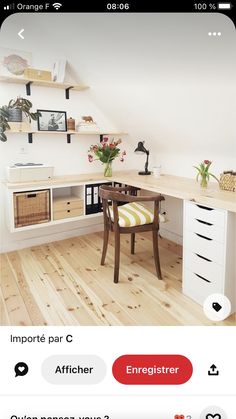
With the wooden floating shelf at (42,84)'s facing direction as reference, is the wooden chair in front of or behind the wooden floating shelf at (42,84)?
in front

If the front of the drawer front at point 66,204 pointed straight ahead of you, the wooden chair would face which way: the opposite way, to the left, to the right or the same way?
to the left

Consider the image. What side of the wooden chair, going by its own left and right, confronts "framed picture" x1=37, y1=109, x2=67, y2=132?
left

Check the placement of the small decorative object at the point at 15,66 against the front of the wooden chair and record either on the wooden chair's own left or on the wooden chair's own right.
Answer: on the wooden chair's own left

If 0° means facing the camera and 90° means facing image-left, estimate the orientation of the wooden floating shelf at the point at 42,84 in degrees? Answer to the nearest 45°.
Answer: approximately 315°

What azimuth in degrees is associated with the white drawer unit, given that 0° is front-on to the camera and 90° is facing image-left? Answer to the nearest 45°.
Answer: approximately 45°

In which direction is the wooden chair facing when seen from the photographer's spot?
facing away from the viewer and to the right of the viewer

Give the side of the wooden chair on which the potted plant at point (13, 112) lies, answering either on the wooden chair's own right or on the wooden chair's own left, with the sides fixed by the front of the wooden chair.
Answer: on the wooden chair's own left
